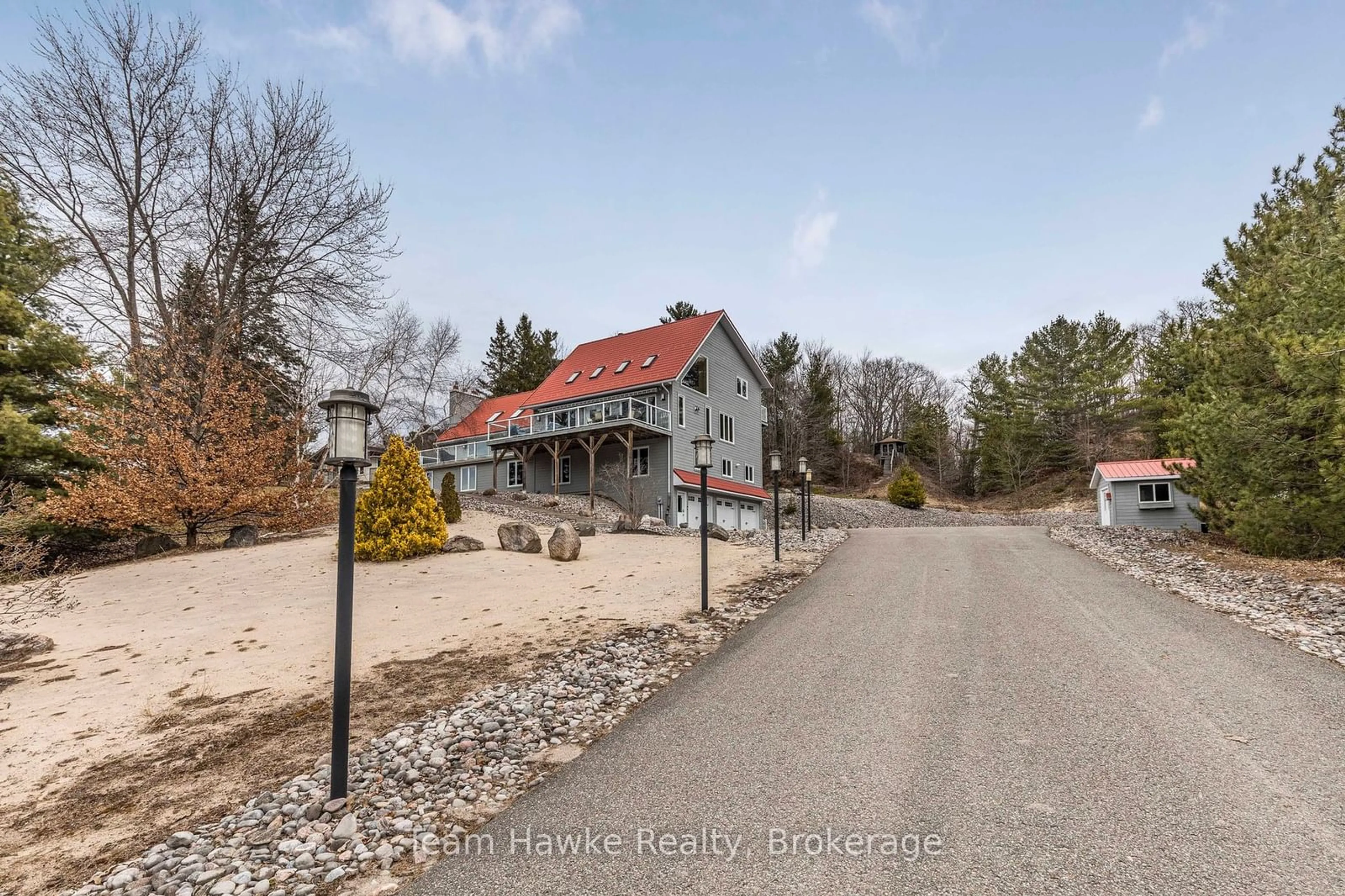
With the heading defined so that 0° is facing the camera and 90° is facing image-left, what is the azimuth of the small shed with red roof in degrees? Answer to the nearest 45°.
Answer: approximately 90°

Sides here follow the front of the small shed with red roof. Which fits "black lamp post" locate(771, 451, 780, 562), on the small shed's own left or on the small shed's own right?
on the small shed's own left

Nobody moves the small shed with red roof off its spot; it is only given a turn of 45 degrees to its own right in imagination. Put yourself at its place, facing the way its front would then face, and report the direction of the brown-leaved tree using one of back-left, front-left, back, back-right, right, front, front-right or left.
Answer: left

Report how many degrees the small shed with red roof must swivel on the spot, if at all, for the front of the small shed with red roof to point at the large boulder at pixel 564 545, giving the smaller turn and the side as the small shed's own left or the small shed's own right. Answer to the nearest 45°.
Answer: approximately 45° to the small shed's own left

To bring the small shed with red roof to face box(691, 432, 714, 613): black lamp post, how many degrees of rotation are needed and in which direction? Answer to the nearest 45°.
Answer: approximately 90° to its left

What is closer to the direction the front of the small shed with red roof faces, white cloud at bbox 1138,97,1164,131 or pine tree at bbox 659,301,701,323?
the pine tree

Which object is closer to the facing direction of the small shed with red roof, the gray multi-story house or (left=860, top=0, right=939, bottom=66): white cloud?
the gray multi-story house

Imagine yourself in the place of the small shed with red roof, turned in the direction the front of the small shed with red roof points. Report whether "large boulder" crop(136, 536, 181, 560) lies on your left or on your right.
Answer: on your left

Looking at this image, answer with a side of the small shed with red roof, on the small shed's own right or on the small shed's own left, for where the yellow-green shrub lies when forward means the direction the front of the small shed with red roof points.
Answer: on the small shed's own left

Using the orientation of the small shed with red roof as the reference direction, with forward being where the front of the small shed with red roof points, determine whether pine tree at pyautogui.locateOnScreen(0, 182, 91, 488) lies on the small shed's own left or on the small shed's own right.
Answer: on the small shed's own left

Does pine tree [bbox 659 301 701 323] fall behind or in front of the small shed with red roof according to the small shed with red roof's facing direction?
in front
